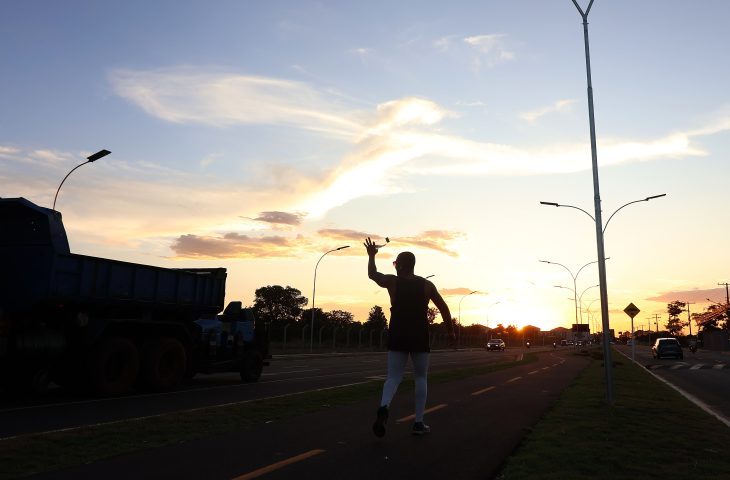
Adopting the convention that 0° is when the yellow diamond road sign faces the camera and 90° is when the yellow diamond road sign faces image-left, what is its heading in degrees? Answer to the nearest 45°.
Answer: approximately 0°

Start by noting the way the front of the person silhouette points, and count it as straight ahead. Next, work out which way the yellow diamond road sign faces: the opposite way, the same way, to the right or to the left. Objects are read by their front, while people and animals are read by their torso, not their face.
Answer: the opposite way

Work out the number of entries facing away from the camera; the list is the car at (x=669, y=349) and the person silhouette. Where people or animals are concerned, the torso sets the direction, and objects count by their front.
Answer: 2

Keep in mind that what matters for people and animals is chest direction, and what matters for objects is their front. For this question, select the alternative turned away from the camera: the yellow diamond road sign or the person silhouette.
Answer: the person silhouette

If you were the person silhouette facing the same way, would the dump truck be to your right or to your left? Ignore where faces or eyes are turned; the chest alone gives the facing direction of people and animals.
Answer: on your left

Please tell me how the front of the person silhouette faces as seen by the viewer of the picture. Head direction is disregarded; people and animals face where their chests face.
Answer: facing away from the viewer

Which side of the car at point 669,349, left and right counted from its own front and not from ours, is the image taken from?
back

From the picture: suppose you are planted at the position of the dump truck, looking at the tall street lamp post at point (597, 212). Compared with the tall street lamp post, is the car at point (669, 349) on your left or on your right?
left

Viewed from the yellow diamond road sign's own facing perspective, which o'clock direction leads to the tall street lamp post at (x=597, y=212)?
The tall street lamp post is roughly at 12 o'clock from the yellow diamond road sign.

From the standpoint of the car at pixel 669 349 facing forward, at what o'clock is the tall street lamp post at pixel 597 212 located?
The tall street lamp post is roughly at 6 o'clock from the car.

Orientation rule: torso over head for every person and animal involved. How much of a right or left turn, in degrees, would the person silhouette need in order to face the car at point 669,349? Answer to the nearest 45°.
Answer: approximately 45° to its right
